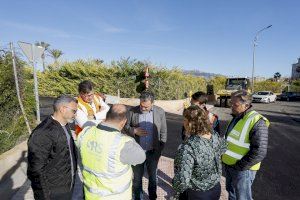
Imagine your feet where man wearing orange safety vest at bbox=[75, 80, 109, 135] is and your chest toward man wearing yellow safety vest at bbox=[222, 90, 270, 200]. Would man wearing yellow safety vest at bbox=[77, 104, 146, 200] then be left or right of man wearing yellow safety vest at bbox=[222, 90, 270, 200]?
right

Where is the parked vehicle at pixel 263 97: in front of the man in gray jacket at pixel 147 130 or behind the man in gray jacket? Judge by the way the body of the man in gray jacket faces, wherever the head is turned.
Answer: behind

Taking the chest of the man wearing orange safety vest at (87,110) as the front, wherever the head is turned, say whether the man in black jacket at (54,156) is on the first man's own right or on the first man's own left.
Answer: on the first man's own right

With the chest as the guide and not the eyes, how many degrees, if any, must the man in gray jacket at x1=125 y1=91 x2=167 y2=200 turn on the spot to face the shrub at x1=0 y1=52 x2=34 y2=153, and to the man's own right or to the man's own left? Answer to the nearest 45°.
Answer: approximately 135° to the man's own right

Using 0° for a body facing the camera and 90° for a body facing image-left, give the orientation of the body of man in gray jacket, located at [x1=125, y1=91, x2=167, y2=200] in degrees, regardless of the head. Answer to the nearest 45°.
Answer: approximately 0°

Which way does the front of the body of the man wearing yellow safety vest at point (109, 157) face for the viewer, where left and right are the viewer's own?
facing away from the viewer and to the right of the viewer

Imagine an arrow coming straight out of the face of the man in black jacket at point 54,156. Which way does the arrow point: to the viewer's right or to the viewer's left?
to the viewer's right

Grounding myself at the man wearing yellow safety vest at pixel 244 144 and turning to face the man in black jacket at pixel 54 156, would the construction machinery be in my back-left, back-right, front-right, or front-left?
back-right

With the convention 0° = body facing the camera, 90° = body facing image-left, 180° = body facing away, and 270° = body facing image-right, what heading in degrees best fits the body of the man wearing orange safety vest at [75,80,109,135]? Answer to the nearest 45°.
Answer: approximately 315°

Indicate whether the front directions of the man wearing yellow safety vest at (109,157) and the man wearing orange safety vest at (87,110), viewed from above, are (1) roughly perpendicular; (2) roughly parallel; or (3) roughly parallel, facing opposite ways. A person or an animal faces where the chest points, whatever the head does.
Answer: roughly parallel, facing opposite ways

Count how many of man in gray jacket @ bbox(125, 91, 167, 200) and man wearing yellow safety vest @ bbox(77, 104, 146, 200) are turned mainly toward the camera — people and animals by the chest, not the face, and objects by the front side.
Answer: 1

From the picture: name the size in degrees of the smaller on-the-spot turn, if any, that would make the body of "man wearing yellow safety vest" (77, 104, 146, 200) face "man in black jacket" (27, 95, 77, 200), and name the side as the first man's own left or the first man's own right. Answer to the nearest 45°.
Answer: approximately 90° to the first man's own left
